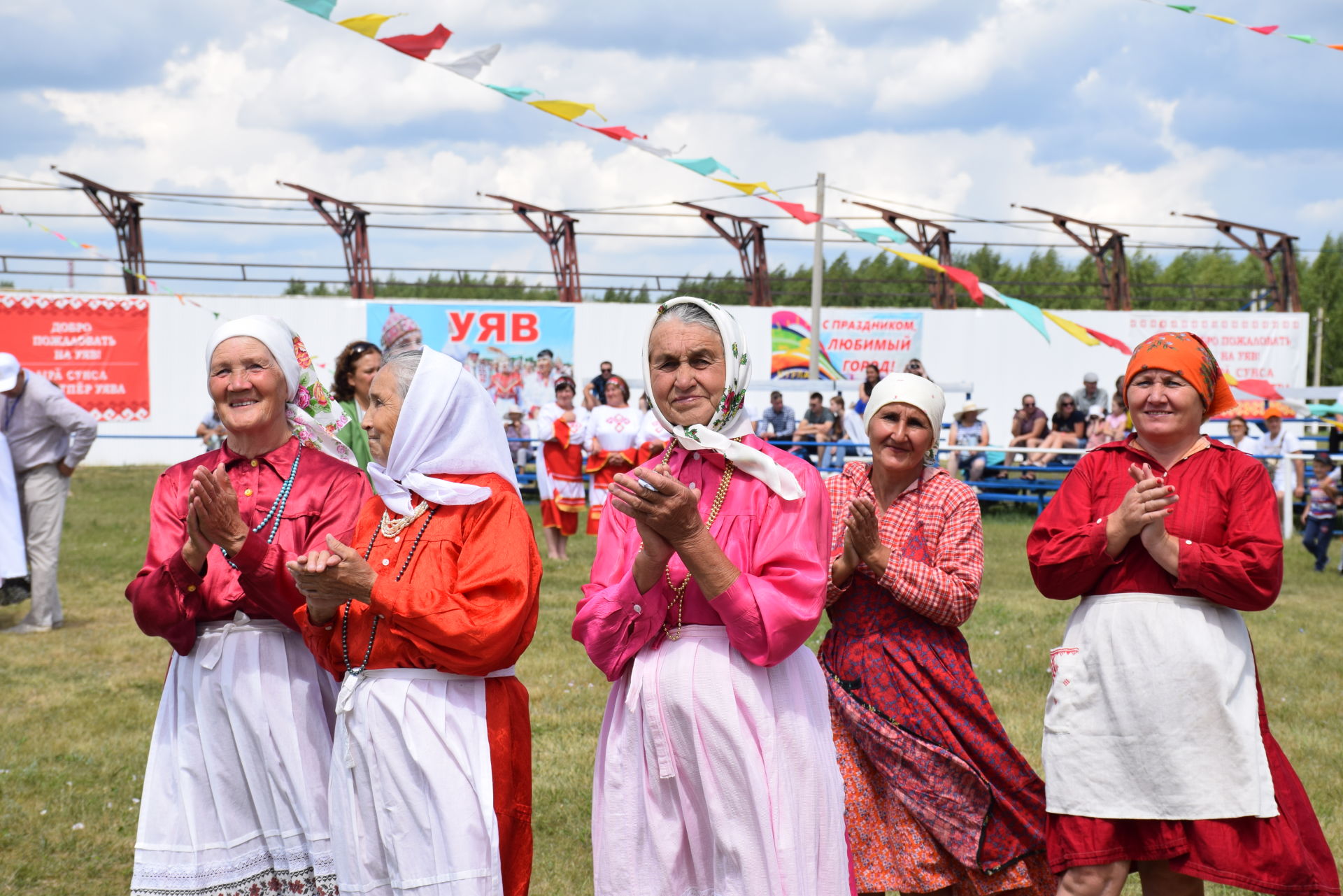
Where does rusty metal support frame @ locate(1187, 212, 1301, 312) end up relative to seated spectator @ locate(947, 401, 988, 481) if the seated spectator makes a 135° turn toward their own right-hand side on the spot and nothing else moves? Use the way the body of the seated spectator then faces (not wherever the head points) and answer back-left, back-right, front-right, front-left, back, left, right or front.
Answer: right

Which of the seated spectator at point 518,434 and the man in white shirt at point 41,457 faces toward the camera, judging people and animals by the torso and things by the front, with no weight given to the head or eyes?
the seated spectator

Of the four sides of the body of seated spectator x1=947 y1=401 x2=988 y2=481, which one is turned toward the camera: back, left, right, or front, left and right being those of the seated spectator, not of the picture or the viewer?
front

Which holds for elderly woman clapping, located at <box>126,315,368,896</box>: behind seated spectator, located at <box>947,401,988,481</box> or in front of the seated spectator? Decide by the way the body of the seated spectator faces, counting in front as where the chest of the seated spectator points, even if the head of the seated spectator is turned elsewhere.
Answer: in front

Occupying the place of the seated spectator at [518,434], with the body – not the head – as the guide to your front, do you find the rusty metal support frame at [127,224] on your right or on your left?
on your right

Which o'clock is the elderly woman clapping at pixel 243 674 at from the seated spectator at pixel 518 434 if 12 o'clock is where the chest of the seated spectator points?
The elderly woman clapping is roughly at 12 o'clock from the seated spectator.

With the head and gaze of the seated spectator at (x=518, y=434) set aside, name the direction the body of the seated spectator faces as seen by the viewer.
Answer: toward the camera

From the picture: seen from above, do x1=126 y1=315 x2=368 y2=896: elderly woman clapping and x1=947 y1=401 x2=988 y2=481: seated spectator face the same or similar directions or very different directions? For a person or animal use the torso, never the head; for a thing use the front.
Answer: same or similar directions

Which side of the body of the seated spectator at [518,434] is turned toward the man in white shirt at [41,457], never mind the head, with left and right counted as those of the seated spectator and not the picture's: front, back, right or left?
front

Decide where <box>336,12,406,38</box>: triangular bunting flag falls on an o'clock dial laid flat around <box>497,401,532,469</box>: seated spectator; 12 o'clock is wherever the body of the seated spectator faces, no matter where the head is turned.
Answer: The triangular bunting flag is roughly at 12 o'clock from the seated spectator.

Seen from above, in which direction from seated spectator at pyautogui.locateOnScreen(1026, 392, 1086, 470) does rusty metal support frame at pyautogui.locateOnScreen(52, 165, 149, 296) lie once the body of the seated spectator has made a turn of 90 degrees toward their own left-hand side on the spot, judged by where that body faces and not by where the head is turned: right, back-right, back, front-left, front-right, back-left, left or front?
back-right

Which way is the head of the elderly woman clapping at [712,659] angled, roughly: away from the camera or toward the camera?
toward the camera
